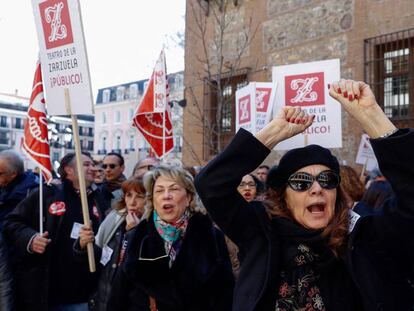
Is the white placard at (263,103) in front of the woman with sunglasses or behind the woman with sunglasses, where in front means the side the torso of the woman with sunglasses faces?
behind

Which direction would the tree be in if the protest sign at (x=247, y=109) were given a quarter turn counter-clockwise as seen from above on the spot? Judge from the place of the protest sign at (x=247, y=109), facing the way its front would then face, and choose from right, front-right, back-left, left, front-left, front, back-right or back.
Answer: back-left

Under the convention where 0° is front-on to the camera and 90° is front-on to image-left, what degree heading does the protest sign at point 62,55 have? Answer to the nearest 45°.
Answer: approximately 0°

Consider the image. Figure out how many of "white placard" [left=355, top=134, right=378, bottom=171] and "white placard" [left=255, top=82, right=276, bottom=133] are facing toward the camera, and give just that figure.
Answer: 2
